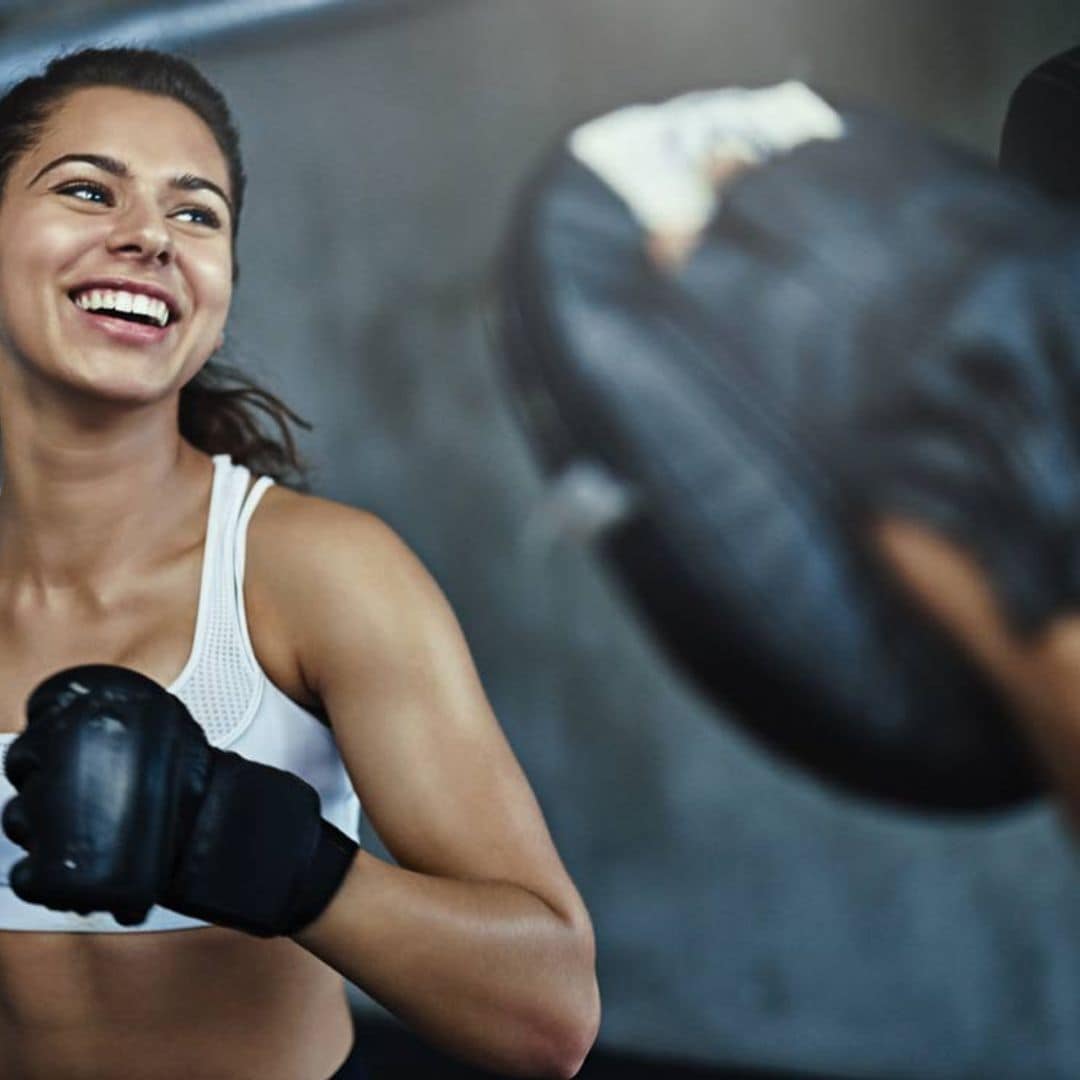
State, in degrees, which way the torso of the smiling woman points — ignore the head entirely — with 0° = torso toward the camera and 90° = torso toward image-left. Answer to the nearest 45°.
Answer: approximately 0°

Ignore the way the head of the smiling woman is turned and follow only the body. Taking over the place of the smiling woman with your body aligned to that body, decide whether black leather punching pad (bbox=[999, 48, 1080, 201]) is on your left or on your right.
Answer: on your left
